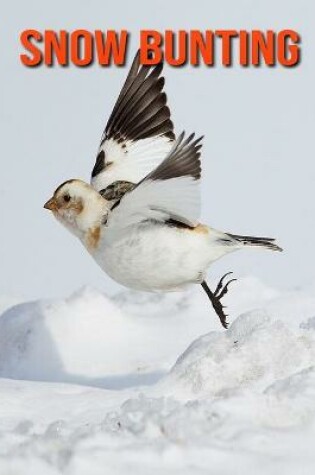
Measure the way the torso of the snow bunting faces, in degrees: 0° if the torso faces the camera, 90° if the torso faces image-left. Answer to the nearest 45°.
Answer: approximately 90°
